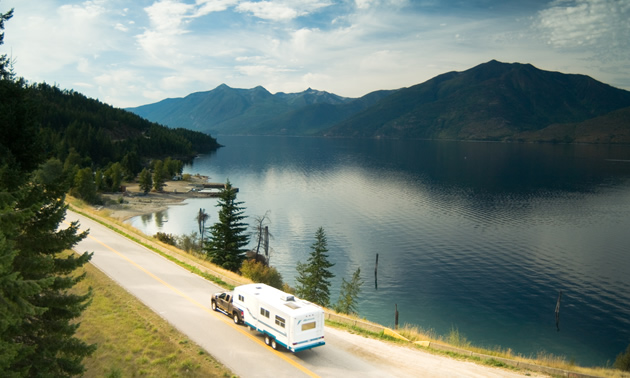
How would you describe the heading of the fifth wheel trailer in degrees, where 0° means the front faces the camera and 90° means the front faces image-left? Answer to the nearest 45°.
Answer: approximately 135°

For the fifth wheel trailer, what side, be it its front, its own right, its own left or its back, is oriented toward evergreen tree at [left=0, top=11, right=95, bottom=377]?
left

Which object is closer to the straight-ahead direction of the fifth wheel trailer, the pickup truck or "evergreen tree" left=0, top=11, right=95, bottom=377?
the pickup truck

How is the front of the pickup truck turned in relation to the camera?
facing away from the viewer and to the left of the viewer

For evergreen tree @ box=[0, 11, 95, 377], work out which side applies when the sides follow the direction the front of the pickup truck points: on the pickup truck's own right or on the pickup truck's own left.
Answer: on the pickup truck's own left

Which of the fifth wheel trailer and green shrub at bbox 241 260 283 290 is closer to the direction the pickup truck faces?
the green shrub

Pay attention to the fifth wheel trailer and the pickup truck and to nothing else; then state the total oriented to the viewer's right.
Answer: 0

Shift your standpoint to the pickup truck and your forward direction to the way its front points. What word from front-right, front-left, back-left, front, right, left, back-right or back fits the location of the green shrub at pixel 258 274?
front-right

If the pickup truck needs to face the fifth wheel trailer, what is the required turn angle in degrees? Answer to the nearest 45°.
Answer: approximately 180°

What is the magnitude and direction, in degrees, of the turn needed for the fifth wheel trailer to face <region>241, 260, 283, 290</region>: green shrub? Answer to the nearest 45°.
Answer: approximately 45° to its right
